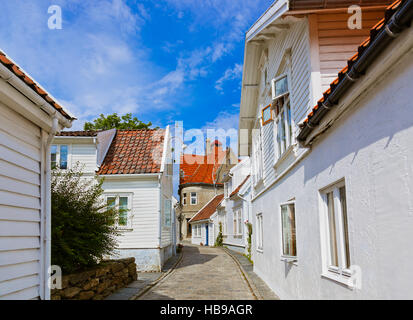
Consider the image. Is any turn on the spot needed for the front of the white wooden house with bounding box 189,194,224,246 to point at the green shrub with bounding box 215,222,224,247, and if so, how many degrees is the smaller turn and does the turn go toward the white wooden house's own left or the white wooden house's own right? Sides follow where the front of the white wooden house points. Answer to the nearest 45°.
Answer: approximately 45° to the white wooden house's own left

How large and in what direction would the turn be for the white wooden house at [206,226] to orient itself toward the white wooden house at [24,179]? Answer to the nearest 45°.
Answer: approximately 45° to its left

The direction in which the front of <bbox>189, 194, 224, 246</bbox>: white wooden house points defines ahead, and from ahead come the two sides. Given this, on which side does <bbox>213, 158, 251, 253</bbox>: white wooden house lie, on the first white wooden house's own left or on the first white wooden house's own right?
on the first white wooden house's own left

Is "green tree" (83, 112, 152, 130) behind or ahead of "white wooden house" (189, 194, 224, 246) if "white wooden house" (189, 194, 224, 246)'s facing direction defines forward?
ahead

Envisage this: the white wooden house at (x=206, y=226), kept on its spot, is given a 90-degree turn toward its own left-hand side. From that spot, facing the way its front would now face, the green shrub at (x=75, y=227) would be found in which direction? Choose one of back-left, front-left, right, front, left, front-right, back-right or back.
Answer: front-right

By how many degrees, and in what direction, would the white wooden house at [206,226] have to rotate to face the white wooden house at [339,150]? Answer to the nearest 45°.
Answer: approximately 45° to its left

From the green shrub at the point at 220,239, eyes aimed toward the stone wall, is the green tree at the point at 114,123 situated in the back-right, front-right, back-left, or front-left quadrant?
front-right

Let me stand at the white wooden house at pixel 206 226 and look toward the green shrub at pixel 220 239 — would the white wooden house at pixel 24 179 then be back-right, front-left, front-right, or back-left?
front-right

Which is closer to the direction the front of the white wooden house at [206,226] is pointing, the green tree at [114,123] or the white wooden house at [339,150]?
the green tree

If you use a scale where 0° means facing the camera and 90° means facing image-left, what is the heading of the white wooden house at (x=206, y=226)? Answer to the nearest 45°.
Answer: approximately 45°

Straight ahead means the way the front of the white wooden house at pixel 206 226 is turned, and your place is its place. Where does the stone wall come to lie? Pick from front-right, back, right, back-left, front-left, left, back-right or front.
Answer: front-left
